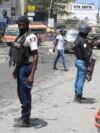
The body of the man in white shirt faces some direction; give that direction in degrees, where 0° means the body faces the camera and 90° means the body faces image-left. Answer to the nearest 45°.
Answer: approximately 45°

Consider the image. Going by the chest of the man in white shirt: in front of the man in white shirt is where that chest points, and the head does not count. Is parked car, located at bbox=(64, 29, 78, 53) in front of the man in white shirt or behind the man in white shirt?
behind
